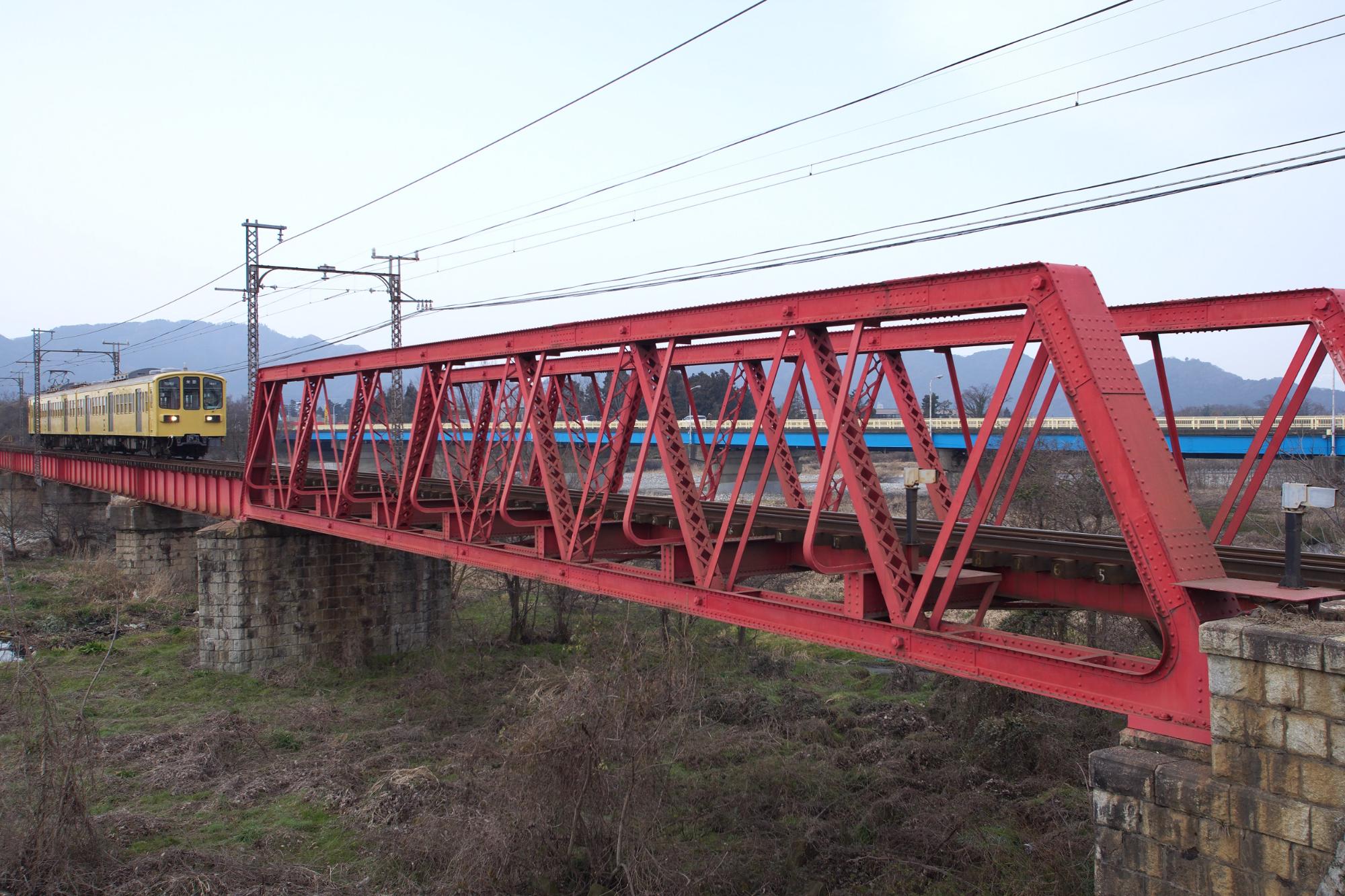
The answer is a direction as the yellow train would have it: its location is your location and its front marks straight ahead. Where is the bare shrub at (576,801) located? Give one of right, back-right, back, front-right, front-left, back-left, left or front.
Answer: front-right

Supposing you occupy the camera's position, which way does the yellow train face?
facing the viewer and to the right of the viewer

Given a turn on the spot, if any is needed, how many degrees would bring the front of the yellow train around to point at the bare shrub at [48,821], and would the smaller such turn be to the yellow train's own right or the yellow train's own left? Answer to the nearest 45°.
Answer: approximately 45° to the yellow train's own right

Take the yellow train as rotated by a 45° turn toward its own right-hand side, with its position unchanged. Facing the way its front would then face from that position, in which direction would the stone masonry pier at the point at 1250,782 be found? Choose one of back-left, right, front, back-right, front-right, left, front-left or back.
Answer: front
